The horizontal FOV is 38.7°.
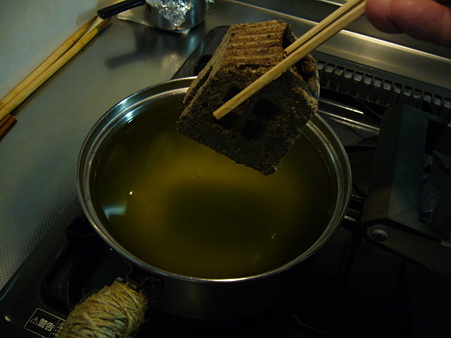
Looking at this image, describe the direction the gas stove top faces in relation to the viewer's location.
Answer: facing the viewer and to the left of the viewer

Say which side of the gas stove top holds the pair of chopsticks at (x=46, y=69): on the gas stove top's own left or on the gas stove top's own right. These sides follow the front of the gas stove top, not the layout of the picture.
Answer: on the gas stove top's own right

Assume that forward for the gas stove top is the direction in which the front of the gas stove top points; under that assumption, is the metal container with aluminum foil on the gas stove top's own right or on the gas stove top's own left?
on the gas stove top's own right

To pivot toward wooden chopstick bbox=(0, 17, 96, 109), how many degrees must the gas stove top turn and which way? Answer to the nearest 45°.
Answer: approximately 90° to its right

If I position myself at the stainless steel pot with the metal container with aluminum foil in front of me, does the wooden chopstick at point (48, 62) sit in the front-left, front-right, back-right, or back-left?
front-left
